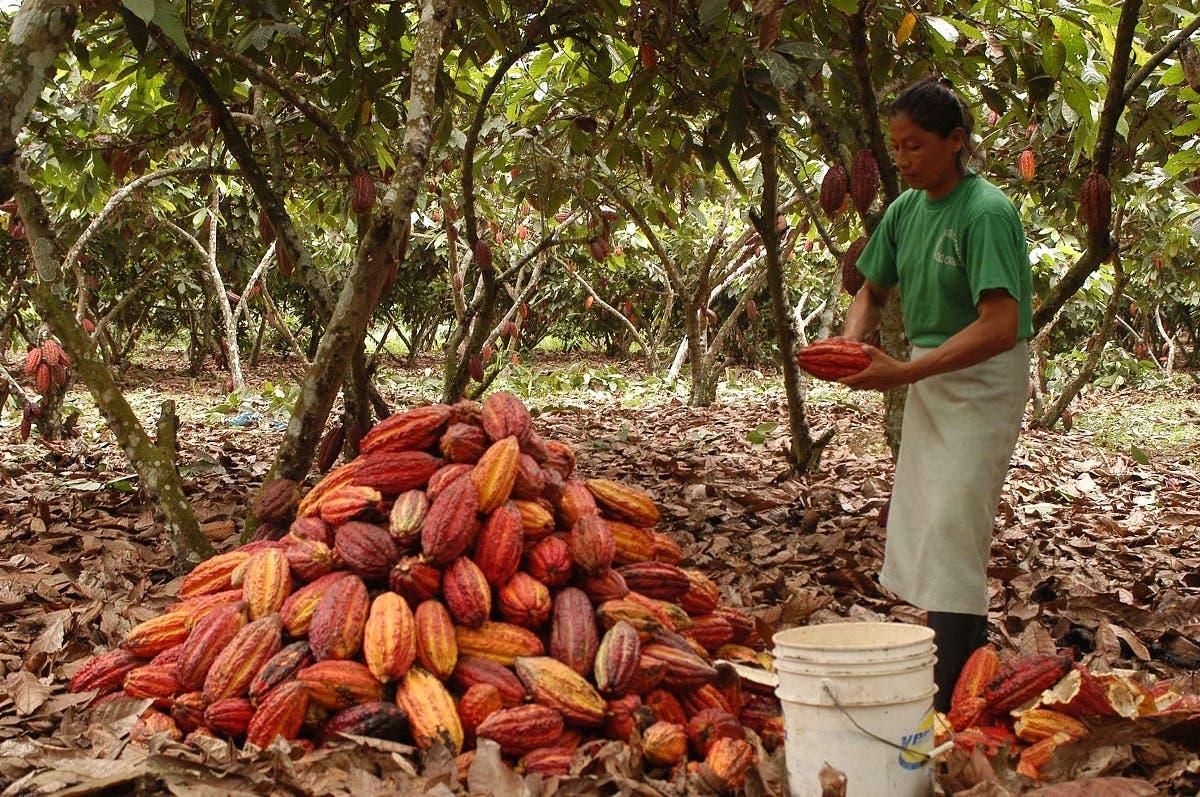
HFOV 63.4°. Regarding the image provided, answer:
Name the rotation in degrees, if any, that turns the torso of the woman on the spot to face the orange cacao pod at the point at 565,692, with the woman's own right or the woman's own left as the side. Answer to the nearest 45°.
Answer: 0° — they already face it

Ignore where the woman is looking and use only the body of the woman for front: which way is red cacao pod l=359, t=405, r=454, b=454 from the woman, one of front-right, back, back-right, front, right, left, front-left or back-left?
front-right

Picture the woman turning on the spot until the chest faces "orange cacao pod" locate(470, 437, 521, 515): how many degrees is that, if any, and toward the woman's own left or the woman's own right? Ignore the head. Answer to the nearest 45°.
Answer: approximately 45° to the woman's own right

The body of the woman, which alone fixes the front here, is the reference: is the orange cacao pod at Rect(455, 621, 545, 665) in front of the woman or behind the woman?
in front

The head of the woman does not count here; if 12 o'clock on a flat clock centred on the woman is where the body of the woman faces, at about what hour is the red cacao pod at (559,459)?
The red cacao pod is roughly at 2 o'clock from the woman.

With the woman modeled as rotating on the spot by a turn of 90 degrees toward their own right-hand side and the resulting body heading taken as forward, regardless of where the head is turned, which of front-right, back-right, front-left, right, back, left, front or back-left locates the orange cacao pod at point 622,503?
front-left

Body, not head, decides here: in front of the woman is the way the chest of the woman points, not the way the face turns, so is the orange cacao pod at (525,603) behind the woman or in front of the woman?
in front

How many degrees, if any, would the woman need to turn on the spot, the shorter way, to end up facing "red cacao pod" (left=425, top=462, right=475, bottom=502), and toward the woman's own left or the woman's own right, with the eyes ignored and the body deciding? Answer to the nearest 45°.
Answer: approximately 45° to the woman's own right

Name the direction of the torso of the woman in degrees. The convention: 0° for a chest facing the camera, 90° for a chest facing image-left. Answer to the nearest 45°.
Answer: approximately 45°

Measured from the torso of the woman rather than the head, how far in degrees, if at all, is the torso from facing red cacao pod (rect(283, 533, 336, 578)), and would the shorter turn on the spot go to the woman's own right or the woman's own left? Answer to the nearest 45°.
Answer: approximately 45° to the woman's own right

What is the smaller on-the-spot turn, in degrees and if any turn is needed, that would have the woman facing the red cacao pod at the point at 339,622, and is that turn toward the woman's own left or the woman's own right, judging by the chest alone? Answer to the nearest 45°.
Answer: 0° — they already face it

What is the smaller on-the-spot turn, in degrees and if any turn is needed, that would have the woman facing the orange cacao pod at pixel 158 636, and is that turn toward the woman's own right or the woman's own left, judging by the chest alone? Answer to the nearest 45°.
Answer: approximately 45° to the woman's own right
